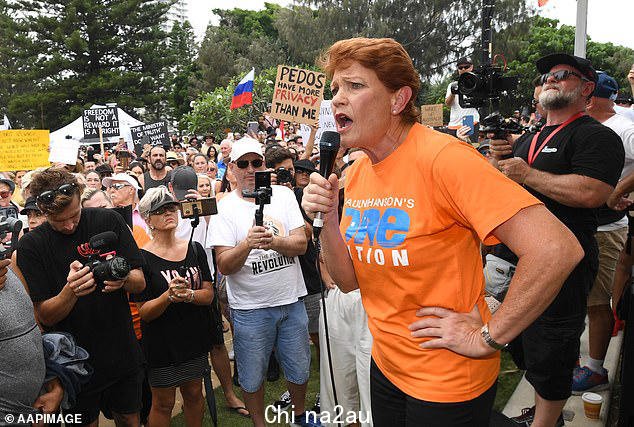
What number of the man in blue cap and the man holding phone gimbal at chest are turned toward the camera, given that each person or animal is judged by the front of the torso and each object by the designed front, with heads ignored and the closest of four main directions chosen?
1

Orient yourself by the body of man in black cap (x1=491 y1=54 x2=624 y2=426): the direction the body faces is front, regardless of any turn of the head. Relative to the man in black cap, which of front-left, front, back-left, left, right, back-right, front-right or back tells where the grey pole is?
back-right

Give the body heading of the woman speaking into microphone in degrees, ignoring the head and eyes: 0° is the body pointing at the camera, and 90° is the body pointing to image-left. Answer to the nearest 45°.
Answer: approximately 45°

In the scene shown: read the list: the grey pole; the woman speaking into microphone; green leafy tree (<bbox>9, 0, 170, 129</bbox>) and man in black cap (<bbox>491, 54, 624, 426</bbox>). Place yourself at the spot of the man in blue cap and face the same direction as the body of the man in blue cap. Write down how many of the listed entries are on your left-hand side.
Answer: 2

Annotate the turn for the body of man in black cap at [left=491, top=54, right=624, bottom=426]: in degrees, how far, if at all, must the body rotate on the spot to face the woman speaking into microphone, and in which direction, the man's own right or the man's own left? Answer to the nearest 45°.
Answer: approximately 45° to the man's own left

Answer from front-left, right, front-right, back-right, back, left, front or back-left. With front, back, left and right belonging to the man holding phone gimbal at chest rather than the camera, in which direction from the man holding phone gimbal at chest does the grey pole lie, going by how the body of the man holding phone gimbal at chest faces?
back-left

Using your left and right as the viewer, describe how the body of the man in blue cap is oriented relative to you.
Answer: facing to the left of the viewer

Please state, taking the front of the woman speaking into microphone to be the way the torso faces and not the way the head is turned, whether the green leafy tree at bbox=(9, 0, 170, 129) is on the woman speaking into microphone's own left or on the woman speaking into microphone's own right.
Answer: on the woman speaking into microphone's own right

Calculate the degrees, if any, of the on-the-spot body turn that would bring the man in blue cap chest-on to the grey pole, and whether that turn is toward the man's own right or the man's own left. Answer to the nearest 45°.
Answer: approximately 90° to the man's own right

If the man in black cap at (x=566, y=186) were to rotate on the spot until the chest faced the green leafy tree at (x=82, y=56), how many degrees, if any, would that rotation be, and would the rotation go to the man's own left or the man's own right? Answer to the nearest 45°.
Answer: approximately 90° to the man's own right
